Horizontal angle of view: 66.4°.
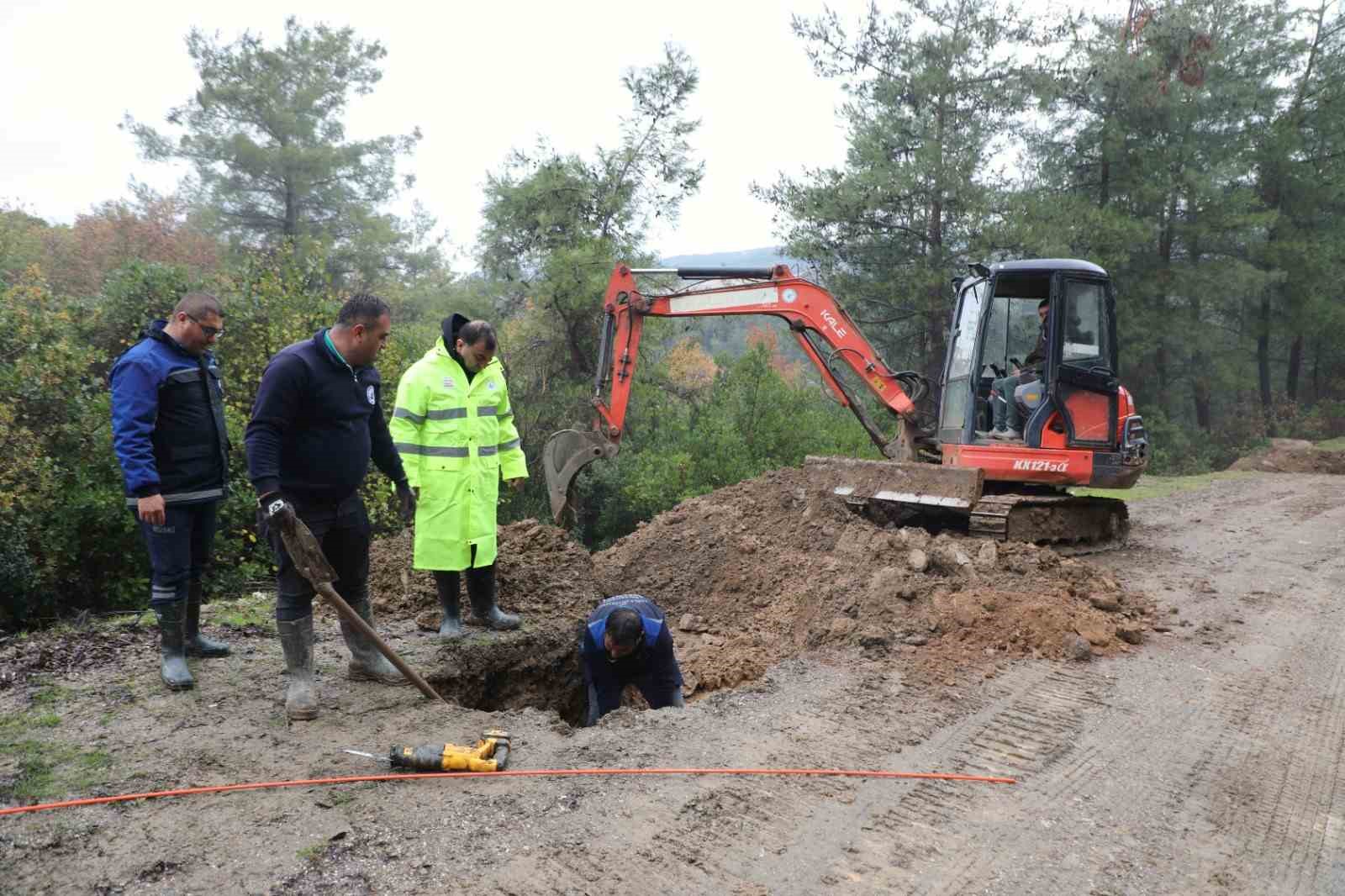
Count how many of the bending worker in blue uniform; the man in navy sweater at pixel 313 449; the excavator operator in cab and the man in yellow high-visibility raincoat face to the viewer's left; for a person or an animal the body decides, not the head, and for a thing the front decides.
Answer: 1

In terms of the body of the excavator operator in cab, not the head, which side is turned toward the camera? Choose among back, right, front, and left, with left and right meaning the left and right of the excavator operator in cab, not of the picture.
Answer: left

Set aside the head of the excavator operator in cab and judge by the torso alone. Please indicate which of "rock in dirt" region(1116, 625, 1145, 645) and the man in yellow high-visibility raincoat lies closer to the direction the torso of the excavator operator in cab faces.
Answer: the man in yellow high-visibility raincoat

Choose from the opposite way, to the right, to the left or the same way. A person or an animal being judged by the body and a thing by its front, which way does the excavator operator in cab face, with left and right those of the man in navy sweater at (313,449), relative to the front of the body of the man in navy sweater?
the opposite way

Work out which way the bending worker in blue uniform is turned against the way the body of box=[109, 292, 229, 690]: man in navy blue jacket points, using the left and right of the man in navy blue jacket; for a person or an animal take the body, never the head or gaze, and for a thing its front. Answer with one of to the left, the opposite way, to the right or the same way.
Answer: to the right

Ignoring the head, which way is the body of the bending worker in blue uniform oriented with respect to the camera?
toward the camera

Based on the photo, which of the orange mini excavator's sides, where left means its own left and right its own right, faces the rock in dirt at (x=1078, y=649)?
left

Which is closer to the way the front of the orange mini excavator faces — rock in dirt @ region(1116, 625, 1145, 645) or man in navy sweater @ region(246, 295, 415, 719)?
the man in navy sweater

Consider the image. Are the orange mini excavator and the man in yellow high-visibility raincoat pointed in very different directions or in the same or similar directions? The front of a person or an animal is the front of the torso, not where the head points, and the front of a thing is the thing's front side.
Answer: very different directions

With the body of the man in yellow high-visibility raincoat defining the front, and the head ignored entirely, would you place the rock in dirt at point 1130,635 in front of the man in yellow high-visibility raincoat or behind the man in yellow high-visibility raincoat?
in front

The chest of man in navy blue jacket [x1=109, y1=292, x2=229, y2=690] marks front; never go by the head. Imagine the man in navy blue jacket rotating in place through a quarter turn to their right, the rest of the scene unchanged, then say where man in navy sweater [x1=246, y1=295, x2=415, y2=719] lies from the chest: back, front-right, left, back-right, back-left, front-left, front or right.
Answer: left

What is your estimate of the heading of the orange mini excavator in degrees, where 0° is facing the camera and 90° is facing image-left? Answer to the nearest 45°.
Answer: approximately 90°

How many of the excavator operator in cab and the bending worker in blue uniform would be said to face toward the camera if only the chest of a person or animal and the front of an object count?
1

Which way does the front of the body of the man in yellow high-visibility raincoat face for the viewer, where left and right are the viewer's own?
facing the viewer and to the right of the viewer
